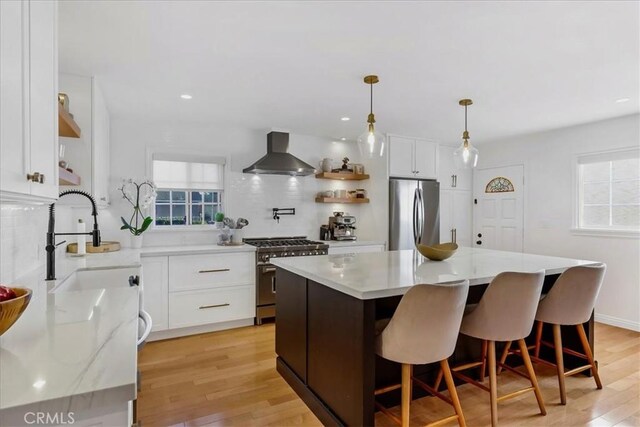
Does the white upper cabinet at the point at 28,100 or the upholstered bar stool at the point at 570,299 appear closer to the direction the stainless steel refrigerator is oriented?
the upholstered bar stool

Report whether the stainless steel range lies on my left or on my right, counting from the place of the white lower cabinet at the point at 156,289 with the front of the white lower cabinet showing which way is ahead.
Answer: on my left

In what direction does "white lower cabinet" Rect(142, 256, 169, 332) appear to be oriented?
toward the camera

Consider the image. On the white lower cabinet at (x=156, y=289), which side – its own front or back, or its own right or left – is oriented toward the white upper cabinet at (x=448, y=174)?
left

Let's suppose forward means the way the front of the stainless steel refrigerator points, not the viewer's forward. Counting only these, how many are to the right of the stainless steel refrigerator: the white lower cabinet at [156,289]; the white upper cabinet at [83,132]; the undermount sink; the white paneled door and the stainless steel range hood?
4

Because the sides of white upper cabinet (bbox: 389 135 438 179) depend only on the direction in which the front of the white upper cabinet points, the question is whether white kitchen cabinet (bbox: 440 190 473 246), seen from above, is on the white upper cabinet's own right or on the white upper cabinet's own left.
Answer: on the white upper cabinet's own left

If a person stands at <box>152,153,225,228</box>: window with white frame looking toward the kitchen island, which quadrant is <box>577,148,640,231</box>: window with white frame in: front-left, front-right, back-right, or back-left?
front-left

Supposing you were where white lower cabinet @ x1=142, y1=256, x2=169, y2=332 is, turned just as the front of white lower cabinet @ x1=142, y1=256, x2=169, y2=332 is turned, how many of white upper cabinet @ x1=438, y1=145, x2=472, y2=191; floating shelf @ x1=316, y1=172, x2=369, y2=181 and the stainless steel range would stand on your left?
3

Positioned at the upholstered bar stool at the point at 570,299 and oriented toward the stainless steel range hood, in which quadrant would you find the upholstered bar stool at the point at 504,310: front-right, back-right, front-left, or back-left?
front-left

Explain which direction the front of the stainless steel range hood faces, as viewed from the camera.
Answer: facing the viewer
